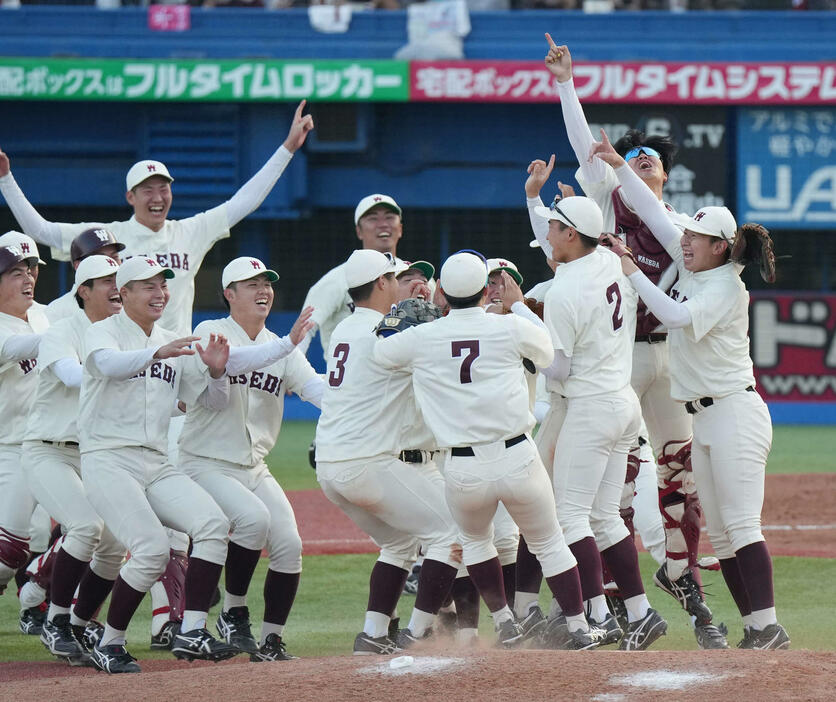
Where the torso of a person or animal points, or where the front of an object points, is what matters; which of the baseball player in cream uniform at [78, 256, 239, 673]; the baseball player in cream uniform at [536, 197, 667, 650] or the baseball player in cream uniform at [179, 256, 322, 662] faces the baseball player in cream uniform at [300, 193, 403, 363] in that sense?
the baseball player in cream uniform at [536, 197, 667, 650]

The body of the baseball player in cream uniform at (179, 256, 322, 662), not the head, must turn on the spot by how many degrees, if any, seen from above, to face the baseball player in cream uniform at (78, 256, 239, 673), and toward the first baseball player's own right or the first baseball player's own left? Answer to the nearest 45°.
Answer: approximately 90° to the first baseball player's own right

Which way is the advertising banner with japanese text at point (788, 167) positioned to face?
toward the camera

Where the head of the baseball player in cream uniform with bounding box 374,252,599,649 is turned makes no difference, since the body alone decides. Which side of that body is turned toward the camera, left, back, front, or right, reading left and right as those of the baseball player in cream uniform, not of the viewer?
back

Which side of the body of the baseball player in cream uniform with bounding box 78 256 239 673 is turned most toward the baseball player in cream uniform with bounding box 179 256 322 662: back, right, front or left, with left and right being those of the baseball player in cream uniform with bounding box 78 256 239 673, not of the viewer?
left

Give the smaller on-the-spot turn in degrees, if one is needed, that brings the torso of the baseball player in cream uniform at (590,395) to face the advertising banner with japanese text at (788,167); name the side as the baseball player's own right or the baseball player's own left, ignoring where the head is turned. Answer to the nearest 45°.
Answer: approximately 45° to the baseball player's own right

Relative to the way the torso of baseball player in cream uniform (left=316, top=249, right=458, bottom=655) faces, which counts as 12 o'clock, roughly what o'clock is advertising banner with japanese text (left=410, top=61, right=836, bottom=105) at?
The advertising banner with japanese text is roughly at 11 o'clock from the baseball player in cream uniform.

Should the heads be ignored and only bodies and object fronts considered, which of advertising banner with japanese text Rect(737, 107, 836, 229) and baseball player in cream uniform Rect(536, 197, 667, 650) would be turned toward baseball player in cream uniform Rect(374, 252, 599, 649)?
the advertising banner with japanese text

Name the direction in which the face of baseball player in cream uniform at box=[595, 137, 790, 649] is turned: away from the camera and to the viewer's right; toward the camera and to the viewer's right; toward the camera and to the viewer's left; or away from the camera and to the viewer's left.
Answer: toward the camera and to the viewer's left

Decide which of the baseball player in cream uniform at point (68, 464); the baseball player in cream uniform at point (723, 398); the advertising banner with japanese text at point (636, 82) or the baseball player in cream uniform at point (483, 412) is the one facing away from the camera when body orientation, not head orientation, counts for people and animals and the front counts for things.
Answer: the baseball player in cream uniform at point (483, 412)

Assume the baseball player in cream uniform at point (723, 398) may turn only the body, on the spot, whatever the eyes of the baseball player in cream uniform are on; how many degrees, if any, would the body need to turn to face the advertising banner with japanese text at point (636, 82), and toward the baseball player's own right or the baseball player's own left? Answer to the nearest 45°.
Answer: approximately 135° to the baseball player's own right

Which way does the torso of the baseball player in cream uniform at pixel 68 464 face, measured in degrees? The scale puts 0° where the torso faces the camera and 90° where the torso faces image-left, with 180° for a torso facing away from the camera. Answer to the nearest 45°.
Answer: approximately 315°

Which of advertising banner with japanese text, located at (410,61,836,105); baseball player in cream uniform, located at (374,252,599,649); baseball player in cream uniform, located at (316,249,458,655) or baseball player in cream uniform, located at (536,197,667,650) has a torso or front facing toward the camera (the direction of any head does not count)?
the advertising banner with japanese text

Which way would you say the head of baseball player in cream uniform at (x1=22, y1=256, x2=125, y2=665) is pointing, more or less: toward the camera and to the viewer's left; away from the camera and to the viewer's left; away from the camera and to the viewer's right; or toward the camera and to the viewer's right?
toward the camera and to the viewer's right

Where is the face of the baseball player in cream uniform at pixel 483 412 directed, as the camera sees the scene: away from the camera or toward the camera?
away from the camera

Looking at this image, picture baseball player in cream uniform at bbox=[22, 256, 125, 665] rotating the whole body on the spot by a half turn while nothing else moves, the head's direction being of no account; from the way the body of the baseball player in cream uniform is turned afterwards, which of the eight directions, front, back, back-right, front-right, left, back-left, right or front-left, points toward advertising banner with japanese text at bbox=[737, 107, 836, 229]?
right

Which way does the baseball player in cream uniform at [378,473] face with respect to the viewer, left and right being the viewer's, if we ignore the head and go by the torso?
facing away from the viewer and to the right of the viewer

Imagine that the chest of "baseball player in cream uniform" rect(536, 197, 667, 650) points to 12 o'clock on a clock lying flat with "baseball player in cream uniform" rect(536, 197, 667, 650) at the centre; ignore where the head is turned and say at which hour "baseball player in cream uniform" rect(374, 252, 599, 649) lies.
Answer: "baseball player in cream uniform" rect(374, 252, 599, 649) is roughly at 9 o'clock from "baseball player in cream uniform" rect(536, 197, 667, 650).
